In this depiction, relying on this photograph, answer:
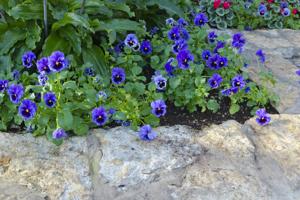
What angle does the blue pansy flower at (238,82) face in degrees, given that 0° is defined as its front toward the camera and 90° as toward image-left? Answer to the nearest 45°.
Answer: approximately 0°

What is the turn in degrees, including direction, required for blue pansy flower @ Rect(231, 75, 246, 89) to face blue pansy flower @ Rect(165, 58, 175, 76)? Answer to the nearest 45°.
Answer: approximately 90° to its right

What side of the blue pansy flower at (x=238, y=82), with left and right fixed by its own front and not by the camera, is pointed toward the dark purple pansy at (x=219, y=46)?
back

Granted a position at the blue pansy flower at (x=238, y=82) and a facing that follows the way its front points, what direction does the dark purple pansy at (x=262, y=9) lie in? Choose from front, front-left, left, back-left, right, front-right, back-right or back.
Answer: back

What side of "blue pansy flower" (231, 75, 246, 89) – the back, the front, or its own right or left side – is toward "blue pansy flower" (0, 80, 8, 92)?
right

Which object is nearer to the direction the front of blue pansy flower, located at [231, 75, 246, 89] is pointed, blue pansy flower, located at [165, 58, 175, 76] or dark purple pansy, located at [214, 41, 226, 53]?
the blue pansy flower
